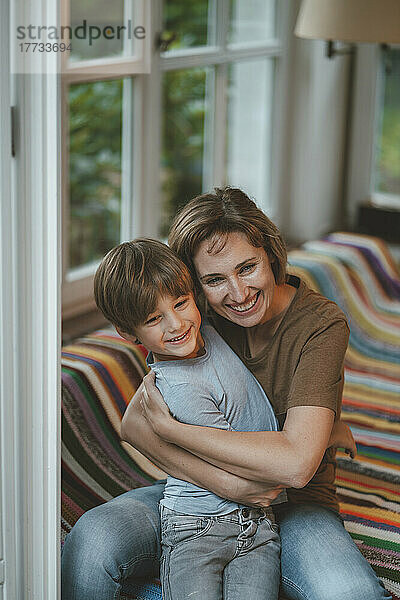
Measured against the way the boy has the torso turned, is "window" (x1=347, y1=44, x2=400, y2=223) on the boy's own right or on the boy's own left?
on the boy's own left

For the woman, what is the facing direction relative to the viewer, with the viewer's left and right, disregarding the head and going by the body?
facing the viewer and to the left of the viewer

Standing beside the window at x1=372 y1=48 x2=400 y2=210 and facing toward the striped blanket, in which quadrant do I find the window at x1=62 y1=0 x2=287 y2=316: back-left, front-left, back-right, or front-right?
front-right

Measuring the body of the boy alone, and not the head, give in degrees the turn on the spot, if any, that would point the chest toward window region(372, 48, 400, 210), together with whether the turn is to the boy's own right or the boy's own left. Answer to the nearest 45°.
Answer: approximately 135° to the boy's own left

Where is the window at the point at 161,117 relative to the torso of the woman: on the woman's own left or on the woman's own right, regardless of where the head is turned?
on the woman's own right

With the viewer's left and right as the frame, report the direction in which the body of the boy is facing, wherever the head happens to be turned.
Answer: facing the viewer and to the right of the viewer
